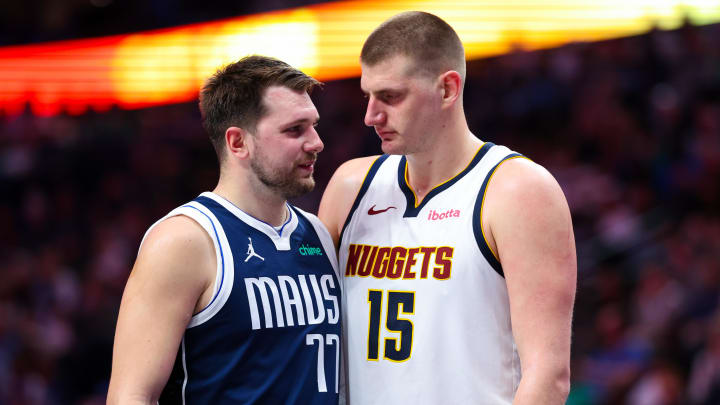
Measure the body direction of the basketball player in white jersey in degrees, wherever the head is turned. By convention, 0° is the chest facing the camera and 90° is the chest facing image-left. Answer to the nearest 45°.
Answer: approximately 45°

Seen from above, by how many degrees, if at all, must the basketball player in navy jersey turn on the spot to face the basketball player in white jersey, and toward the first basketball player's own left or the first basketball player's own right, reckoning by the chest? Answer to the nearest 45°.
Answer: approximately 45° to the first basketball player's own left

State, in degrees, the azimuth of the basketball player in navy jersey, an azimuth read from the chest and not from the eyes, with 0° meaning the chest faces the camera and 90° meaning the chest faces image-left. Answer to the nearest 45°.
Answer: approximately 315°

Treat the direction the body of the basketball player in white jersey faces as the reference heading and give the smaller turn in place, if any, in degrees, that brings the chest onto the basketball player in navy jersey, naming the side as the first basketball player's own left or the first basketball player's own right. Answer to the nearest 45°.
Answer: approximately 45° to the first basketball player's own right
